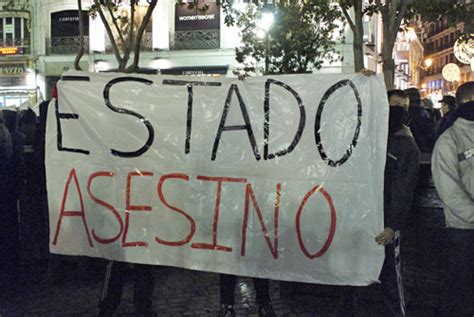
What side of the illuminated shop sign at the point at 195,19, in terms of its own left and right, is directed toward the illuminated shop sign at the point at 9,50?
right

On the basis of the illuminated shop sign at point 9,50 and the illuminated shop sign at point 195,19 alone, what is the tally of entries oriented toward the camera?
2

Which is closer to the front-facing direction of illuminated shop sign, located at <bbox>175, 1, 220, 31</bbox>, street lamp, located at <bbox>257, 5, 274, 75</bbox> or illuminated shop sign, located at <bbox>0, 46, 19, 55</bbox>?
the street lamp

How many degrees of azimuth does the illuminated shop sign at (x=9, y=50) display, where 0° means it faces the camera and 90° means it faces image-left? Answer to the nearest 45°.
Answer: approximately 0°

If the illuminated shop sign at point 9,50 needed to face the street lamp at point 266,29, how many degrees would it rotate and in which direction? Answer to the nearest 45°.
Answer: approximately 45° to its left

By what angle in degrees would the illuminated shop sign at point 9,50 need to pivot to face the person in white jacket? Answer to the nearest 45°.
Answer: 0° — it already faces them

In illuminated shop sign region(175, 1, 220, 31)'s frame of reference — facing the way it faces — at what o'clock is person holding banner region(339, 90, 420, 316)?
The person holding banner is roughly at 12 o'clock from the illuminated shop sign.

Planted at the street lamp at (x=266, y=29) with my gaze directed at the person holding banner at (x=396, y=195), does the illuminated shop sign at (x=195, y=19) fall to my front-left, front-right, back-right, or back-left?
back-right

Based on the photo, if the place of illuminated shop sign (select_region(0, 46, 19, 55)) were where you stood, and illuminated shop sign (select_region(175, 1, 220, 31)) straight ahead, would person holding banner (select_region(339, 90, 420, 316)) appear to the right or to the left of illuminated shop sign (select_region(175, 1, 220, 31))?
right

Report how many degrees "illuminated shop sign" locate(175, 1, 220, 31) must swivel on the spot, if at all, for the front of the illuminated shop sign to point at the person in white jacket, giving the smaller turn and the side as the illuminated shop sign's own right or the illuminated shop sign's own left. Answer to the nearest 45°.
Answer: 0° — it already faces them
